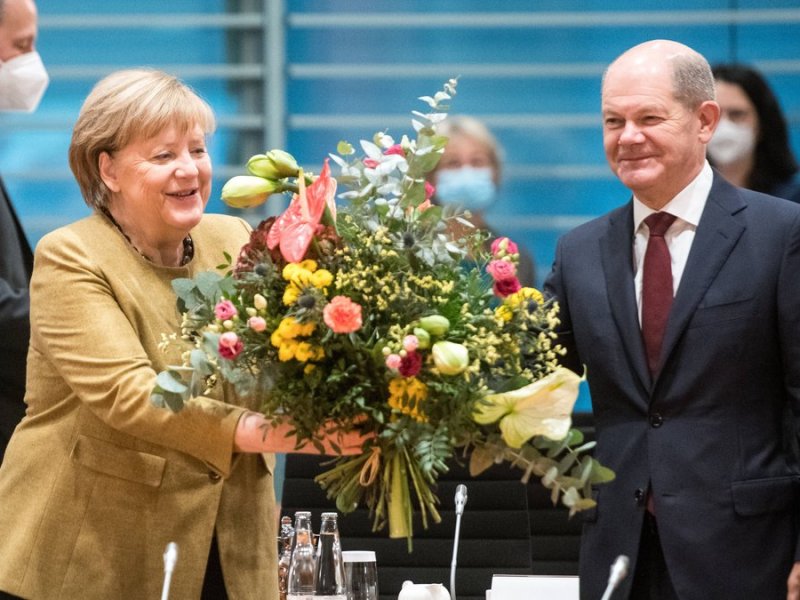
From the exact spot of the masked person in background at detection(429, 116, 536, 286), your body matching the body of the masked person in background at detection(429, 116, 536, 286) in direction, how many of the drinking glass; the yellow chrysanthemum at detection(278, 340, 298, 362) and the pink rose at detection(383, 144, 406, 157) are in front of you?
3

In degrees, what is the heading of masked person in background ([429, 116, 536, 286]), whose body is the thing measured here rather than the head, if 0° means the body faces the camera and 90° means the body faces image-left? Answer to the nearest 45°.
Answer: approximately 0°

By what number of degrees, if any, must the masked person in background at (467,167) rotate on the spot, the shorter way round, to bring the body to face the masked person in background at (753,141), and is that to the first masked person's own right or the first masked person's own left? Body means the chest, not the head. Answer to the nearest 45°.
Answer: approximately 90° to the first masked person's own left

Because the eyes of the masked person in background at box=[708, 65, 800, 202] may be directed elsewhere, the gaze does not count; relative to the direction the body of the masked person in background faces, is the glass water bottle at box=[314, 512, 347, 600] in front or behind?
in front

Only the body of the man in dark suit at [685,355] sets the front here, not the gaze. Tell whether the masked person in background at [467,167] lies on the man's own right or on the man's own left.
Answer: on the man's own right

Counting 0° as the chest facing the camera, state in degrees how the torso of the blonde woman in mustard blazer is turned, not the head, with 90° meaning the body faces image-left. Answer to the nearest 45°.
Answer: approximately 315°

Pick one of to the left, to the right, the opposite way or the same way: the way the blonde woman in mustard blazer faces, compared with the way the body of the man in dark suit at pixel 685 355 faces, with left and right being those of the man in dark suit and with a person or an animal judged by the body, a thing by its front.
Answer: to the left
